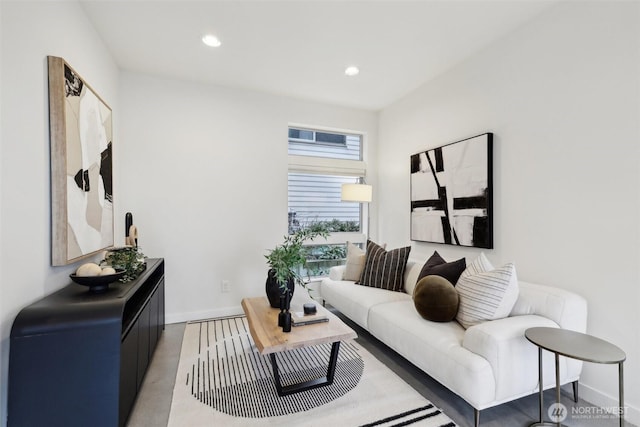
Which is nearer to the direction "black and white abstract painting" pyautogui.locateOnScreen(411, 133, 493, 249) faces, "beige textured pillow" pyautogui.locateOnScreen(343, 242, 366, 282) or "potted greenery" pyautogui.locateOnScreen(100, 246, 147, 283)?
the potted greenery

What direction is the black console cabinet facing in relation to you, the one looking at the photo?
facing to the right of the viewer

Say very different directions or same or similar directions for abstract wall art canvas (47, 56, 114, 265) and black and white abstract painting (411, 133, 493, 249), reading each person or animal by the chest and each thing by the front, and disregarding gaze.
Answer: very different directions

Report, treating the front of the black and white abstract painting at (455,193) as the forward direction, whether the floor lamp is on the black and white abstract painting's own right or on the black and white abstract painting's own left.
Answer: on the black and white abstract painting's own right

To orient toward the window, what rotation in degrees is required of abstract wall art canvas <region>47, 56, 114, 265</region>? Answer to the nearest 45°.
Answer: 0° — it already faces it

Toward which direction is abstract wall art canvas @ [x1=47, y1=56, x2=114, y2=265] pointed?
to the viewer's right

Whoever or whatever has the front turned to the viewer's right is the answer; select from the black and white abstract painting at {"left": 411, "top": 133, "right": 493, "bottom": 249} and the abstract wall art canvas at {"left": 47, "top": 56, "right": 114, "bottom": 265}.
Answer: the abstract wall art canvas

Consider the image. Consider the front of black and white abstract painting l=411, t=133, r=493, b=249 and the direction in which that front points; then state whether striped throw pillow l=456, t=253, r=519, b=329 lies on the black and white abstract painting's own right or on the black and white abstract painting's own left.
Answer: on the black and white abstract painting's own left

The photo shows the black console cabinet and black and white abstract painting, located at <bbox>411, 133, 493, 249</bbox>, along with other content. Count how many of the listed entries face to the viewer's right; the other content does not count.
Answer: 1

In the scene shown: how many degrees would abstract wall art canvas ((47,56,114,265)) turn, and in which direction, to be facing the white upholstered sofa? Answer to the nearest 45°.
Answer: approximately 45° to its right

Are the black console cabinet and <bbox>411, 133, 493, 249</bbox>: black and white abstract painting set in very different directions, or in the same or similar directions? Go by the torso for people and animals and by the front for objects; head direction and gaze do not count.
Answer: very different directions
